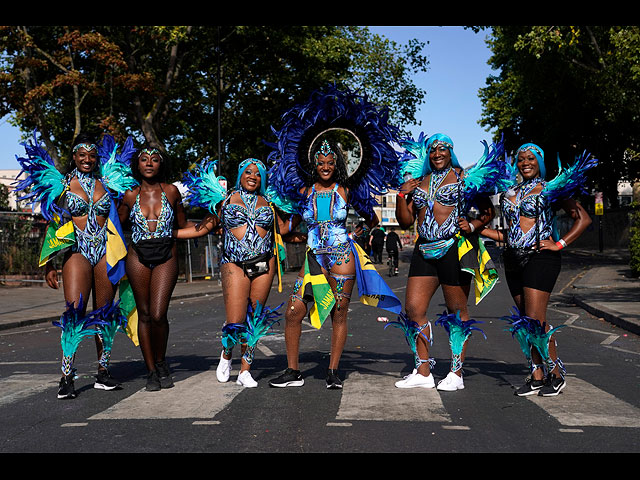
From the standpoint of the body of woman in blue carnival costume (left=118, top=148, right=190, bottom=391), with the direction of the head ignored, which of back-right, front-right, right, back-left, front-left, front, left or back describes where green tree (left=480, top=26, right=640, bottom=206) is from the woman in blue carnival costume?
back-left

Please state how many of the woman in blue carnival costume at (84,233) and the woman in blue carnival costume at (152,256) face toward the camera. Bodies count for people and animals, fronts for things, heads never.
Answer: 2

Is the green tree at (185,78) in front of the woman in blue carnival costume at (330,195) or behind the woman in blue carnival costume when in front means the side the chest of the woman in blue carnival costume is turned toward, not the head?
behind

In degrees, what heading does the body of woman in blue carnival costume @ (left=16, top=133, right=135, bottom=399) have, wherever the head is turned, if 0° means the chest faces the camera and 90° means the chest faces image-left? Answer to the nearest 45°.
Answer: approximately 0°

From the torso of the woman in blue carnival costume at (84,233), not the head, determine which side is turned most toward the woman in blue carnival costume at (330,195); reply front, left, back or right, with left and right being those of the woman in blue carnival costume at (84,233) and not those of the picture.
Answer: left

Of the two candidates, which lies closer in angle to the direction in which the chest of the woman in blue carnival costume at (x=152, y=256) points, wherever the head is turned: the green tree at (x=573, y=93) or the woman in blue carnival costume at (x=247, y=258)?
the woman in blue carnival costume

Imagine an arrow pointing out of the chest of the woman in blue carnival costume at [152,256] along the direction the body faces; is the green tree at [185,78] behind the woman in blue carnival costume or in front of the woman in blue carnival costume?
behind

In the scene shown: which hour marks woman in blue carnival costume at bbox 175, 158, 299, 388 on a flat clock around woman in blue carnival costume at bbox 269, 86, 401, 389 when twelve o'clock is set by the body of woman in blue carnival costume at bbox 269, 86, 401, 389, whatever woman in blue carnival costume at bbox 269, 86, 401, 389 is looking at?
woman in blue carnival costume at bbox 175, 158, 299, 388 is roughly at 3 o'clock from woman in blue carnival costume at bbox 269, 86, 401, 389.

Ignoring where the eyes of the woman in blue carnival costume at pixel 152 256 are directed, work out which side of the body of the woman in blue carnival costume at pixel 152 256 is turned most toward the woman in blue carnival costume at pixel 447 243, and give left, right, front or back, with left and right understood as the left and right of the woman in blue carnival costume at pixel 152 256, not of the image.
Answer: left
